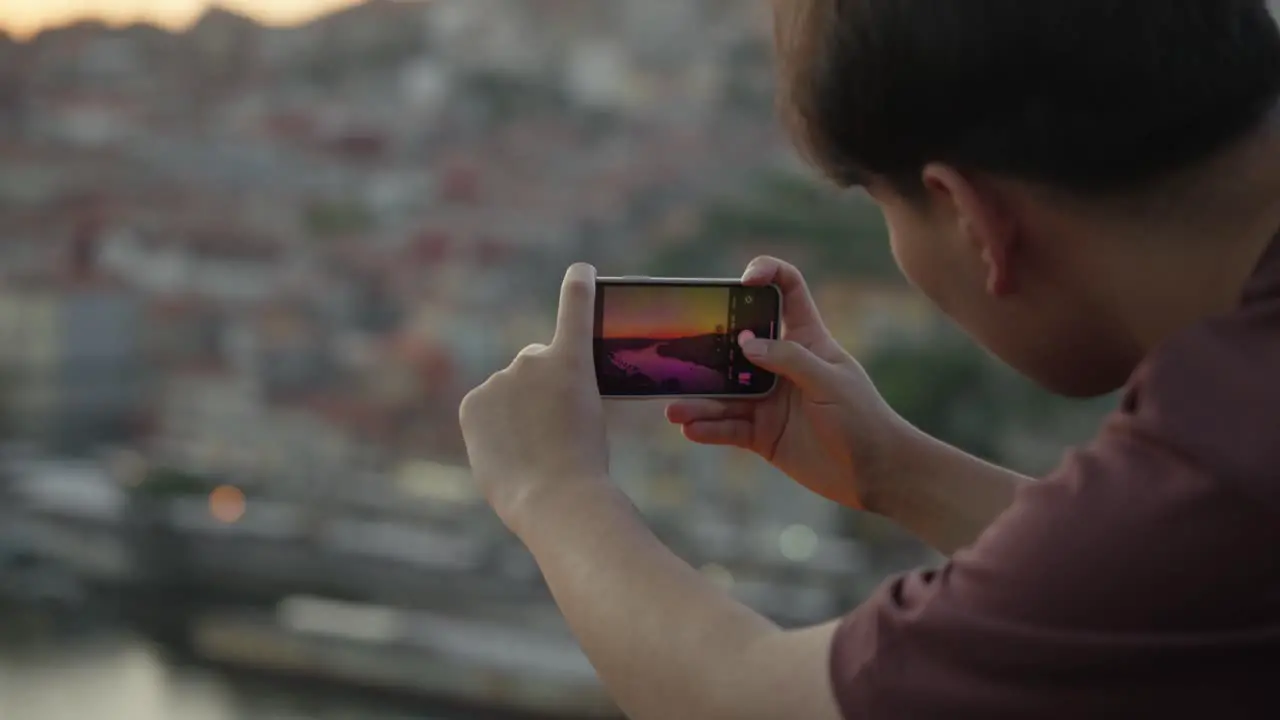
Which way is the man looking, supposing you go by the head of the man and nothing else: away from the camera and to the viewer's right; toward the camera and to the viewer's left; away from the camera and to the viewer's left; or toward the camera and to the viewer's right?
away from the camera and to the viewer's left

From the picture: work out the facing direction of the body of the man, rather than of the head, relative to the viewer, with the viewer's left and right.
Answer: facing away from the viewer and to the left of the viewer

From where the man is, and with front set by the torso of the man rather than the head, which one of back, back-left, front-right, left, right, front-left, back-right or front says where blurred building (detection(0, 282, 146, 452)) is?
front

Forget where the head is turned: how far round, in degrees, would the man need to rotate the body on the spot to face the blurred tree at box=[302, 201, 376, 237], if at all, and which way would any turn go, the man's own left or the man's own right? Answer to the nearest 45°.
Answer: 0° — they already face it
